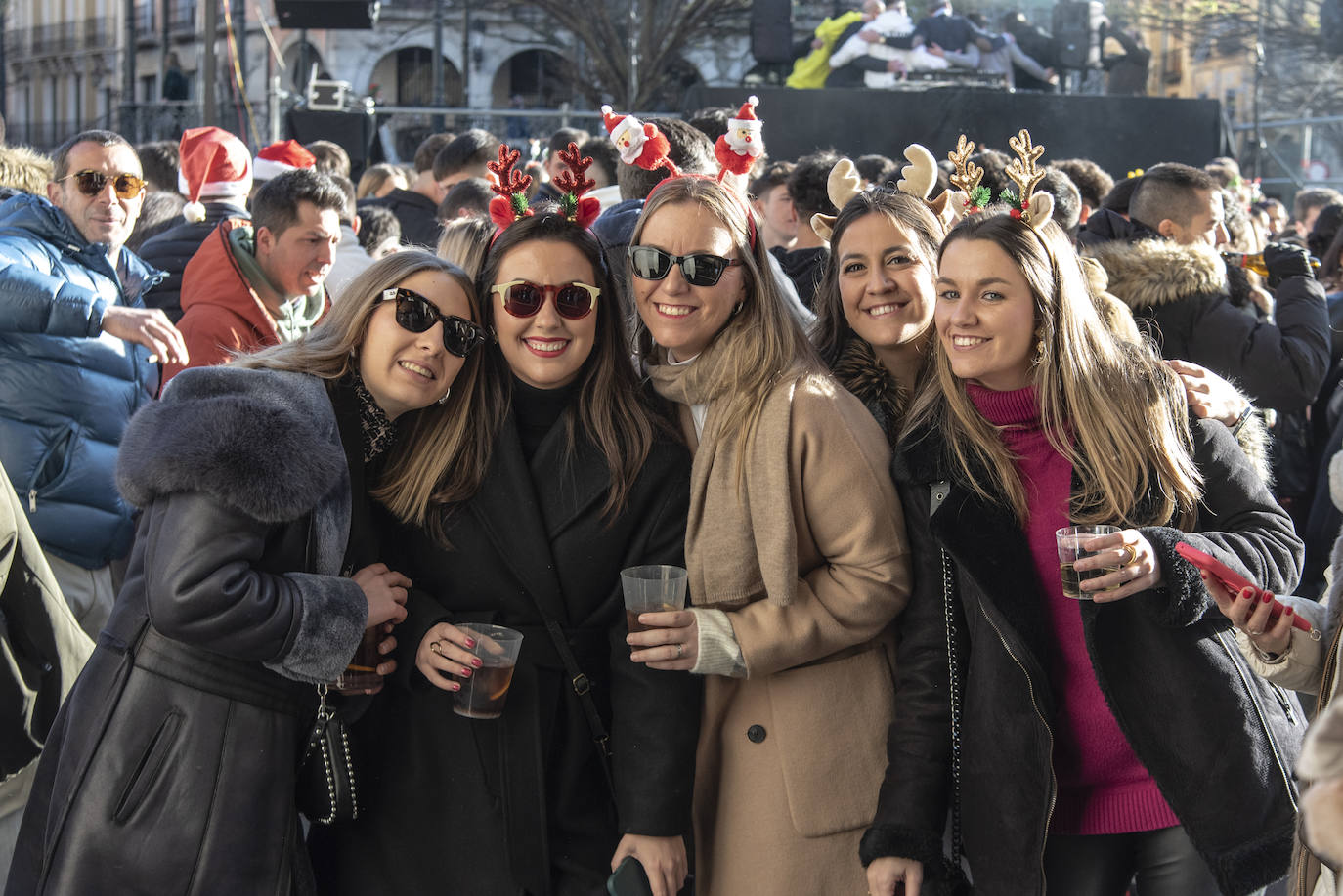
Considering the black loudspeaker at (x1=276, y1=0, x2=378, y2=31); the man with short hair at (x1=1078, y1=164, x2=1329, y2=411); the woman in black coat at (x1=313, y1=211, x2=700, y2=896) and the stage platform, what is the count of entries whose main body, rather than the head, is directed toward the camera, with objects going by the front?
3

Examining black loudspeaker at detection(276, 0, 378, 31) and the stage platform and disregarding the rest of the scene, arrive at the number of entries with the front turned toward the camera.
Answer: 2

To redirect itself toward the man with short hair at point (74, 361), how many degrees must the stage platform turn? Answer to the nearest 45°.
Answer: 0° — it already faces them

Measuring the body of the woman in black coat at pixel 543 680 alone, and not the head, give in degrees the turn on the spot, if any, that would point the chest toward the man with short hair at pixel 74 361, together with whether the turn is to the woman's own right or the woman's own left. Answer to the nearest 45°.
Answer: approximately 135° to the woman's own right

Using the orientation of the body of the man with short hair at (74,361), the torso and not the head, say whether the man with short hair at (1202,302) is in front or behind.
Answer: in front

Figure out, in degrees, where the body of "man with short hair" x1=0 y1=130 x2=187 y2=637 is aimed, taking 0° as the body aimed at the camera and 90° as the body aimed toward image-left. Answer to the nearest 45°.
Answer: approximately 315°
